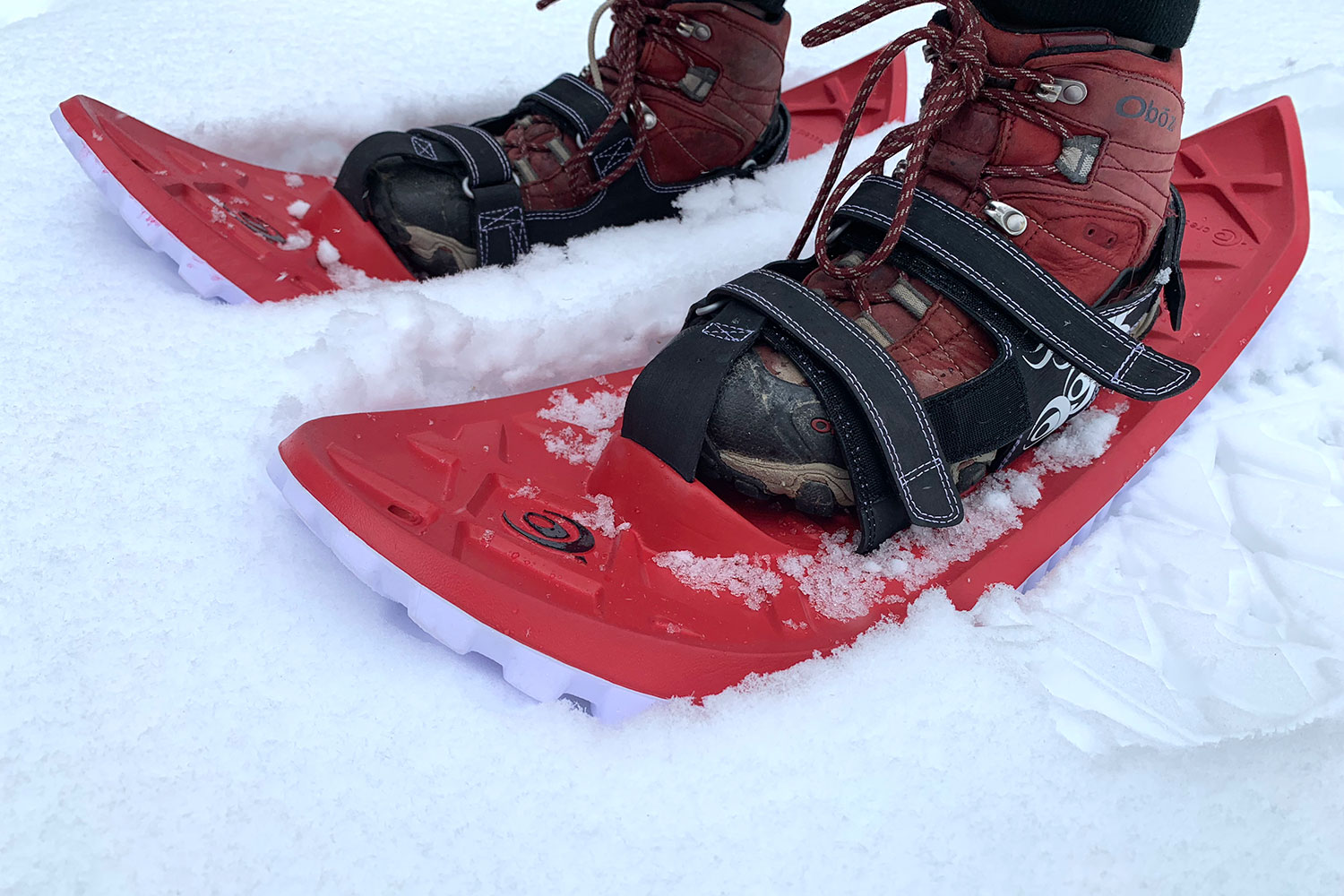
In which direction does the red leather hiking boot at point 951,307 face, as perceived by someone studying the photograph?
facing the viewer and to the left of the viewer

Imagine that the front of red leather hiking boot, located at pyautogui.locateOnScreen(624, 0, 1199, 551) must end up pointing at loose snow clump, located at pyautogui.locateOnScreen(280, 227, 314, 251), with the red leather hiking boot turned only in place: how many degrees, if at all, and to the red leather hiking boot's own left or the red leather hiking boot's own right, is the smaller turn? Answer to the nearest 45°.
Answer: approximately 45° to the red leather hiking boot's own right

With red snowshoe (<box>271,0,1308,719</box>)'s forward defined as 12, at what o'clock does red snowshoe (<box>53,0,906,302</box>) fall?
red snowshoe (<box>53,0,906,302</box>) is roughly at 3 o'clock from red snowshoe (<box>271,0,1308,719</box>).

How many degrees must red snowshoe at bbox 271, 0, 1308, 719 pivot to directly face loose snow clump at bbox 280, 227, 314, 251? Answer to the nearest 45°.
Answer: approximately 90° to its right

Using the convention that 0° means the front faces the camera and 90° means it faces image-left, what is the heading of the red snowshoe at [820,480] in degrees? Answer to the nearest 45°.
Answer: approximately 45°

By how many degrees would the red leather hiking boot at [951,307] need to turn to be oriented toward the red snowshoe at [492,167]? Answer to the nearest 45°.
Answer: approximately 90° to its right
